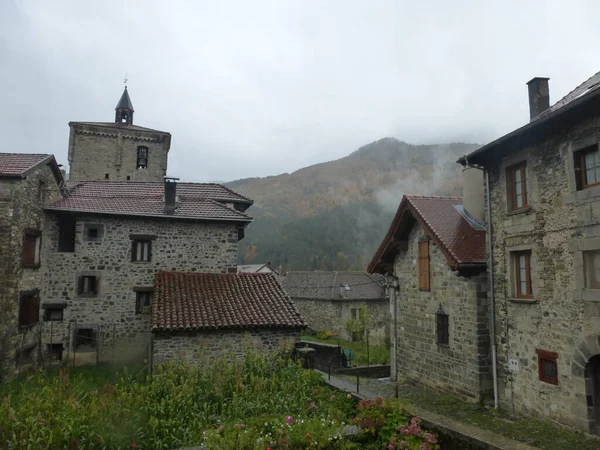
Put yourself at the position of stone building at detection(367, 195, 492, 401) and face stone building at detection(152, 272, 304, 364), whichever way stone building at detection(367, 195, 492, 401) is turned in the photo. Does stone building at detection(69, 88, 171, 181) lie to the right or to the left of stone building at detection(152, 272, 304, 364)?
right

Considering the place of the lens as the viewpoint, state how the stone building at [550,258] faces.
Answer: facing the viewer and to the left of the viewer

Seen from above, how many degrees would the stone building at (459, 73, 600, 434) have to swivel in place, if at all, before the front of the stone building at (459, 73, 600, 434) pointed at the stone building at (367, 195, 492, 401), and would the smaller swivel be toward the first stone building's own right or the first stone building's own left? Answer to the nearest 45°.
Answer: approximately 90° to the first stone building's own right

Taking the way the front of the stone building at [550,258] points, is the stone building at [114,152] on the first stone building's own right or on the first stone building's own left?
on the first stone building's own right

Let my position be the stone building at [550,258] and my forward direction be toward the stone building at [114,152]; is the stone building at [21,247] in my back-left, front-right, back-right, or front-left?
front-left

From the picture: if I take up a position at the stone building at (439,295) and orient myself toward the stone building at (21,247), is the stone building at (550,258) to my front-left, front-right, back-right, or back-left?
back-left

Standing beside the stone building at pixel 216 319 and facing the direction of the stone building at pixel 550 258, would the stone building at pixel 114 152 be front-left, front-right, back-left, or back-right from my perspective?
back-left

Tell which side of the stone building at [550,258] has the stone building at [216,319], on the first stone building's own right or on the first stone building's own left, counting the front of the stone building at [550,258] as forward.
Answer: on the first stone building's own right

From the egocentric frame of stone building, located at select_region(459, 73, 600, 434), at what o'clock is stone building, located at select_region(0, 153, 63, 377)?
stone building, located at select_region(0, 153, 63, 377) is roughly at 1 o'clock from stone building, located at select_region(459, 73, 600, 434).

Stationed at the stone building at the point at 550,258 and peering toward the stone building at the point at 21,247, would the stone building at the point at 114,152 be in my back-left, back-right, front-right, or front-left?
front-right
